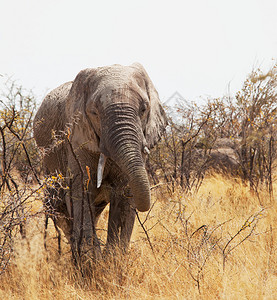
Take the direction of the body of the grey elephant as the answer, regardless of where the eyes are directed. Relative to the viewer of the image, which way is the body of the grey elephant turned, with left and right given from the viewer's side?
facing the viewer and to the right of the viewer
